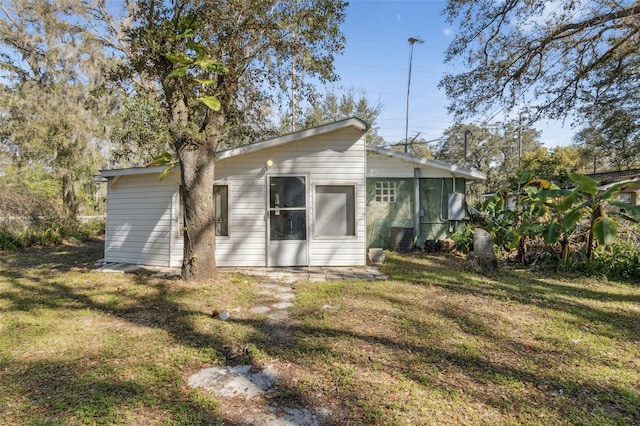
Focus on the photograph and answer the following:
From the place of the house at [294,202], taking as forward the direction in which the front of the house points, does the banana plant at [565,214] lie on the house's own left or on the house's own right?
on the house's own left

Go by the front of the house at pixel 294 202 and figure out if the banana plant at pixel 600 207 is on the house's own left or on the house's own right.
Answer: on the house's own left

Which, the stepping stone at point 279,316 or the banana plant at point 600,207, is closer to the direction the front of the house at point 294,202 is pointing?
the stepping stone

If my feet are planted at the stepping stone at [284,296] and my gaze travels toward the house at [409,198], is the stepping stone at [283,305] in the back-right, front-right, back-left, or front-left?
back-right

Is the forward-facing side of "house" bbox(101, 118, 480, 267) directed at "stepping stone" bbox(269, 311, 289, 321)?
yes

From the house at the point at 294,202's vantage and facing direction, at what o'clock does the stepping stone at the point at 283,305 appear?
The stepping stone is roughly at 12 o'clock from the house.

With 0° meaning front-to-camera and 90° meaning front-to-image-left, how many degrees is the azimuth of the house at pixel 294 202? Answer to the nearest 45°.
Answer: approximately 0°
